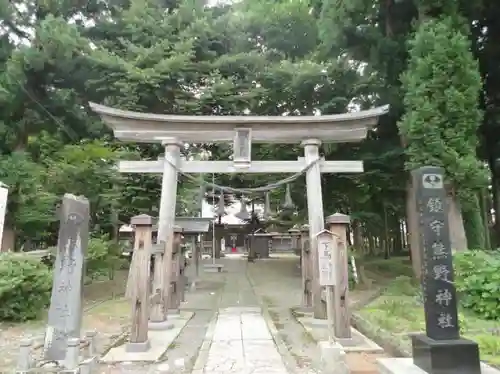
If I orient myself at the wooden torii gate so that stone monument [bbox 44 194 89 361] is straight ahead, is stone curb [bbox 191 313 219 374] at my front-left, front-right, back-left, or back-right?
front-left

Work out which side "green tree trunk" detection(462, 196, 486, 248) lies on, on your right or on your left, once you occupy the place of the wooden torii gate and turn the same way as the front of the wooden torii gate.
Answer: on your left

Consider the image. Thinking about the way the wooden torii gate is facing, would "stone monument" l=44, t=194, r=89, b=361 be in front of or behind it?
in front

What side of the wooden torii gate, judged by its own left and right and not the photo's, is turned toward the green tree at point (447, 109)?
left

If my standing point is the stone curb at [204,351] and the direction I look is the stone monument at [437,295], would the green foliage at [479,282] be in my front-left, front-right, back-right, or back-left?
front-left

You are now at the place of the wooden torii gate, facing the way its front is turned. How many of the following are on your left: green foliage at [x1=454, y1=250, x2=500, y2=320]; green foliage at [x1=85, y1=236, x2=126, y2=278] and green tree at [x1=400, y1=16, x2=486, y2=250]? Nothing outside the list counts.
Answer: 2

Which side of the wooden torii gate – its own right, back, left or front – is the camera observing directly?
front

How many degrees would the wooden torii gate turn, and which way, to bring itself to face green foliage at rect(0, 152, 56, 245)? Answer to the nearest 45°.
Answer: approximately 90° to its right
